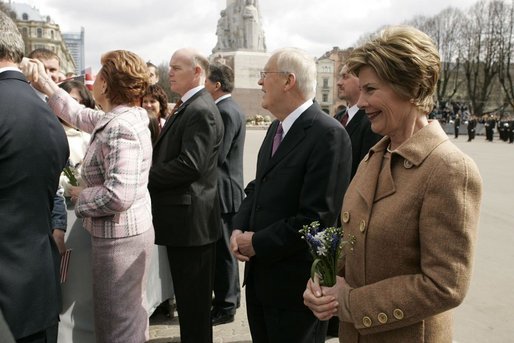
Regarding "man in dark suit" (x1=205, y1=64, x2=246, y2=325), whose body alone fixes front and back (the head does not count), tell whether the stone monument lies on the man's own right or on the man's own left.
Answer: on the man's own right

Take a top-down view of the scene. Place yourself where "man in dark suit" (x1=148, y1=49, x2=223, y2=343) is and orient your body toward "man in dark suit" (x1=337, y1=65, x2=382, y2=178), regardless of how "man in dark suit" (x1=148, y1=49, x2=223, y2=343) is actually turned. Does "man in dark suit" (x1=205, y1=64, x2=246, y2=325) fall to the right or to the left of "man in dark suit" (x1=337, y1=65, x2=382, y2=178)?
left

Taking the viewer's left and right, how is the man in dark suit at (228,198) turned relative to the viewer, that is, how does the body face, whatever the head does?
facing to the left of the viewer

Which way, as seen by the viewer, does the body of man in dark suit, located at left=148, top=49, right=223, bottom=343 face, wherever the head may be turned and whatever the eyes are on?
to the viewer's left

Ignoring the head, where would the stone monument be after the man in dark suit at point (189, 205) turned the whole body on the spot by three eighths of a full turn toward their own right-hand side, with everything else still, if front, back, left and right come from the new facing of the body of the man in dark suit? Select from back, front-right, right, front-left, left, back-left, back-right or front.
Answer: front-left

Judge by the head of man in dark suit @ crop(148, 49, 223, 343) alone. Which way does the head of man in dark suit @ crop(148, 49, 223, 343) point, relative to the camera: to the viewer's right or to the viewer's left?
to the viewer's left

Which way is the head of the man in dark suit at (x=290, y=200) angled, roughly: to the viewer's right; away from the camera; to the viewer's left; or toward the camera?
to the viewer's left

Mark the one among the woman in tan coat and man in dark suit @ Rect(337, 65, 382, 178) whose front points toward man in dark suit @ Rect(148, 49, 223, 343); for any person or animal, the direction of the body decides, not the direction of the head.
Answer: man in dark suit @ Rect(337, 65, 382, 178)

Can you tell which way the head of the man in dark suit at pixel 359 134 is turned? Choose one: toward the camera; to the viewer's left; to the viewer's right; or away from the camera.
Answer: to the viewer's left
